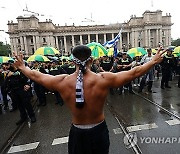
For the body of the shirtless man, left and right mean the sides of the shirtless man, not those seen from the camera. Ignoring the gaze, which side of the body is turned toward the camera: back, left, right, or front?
back

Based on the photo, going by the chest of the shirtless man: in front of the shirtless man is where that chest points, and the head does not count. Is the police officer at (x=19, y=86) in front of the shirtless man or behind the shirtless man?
in front

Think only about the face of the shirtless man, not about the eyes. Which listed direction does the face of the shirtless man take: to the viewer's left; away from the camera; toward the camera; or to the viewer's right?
away from the camera
